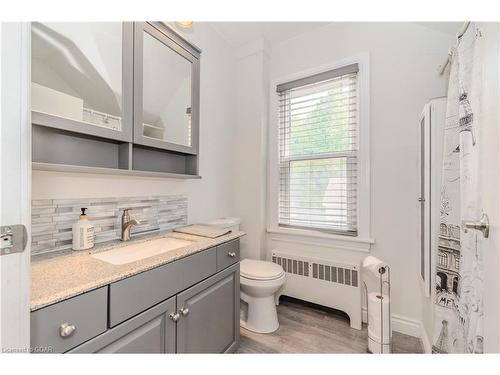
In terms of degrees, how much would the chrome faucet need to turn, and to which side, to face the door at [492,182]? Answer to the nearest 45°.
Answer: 0° — it already faces it

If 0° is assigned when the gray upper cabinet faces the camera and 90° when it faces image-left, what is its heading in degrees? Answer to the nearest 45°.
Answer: approximately 315°

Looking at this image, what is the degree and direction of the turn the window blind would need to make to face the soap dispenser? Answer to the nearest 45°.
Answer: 0° — it already faces it

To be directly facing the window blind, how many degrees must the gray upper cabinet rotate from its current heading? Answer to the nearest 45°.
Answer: approximately 45° to its left

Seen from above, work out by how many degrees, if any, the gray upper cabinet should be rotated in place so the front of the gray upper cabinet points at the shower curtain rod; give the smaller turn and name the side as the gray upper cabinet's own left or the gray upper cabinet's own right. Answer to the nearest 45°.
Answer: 0° — it already faces it

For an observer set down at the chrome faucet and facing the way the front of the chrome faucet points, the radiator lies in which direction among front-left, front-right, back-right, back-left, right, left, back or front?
front-left

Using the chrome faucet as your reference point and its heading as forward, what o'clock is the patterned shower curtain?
The patterned shower curtain is roughly at 12 o'clock from the chrome faucet.
